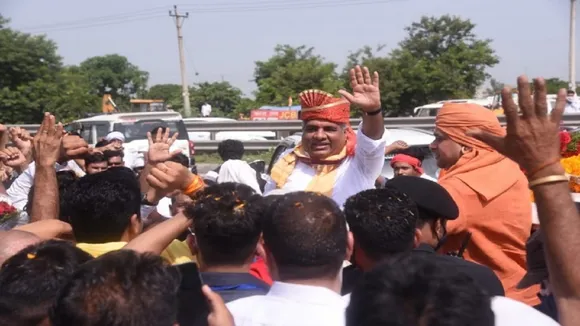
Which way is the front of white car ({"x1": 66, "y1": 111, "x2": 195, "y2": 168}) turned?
to the viewer's left

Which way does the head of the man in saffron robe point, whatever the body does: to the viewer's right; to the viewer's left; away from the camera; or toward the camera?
to the viewer's left

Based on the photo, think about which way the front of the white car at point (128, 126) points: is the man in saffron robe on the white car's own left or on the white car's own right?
on the white car's own left

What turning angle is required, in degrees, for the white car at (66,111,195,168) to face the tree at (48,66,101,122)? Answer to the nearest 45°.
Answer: approximately 90° to its right

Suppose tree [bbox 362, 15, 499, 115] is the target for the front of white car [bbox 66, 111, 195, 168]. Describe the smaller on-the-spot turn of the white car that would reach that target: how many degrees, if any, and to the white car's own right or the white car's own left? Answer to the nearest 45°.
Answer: approximately 135° to the white car's own right

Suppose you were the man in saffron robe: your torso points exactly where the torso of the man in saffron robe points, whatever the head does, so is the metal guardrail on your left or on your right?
on your right

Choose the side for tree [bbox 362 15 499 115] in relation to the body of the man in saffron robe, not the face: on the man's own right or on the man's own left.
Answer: on the man's own right

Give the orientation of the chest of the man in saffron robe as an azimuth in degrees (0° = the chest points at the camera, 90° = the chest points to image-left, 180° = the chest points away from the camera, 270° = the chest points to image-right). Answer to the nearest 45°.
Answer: approximately 90°

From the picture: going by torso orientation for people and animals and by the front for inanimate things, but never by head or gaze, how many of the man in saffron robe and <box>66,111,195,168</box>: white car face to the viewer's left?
2

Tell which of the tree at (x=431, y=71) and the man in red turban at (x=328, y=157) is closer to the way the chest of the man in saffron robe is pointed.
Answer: the man in red turban

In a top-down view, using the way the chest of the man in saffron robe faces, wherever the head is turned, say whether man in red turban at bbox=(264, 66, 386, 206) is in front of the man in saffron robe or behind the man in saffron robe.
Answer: in front
